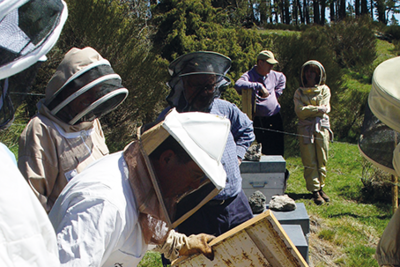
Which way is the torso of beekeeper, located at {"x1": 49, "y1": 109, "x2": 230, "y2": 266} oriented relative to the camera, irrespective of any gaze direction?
to the viewer's right

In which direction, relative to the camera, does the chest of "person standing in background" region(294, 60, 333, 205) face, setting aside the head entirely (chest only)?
toward the camera

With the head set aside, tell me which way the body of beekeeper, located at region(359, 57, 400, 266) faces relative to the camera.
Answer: to the viewer's left

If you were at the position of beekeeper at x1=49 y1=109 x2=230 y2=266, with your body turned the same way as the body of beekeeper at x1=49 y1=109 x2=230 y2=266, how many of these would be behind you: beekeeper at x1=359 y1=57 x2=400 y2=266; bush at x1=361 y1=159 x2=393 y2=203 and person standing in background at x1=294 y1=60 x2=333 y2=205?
0

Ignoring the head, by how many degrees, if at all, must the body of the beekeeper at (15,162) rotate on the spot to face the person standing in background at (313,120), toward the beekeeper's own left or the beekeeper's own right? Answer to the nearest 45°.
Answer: approximately 45° to the beekeeper's own left

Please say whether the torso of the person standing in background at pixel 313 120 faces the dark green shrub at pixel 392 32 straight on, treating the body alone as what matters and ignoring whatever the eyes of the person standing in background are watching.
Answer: no

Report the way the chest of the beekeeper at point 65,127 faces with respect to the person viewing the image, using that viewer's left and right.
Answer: facing the viewer and to the right of the viewer

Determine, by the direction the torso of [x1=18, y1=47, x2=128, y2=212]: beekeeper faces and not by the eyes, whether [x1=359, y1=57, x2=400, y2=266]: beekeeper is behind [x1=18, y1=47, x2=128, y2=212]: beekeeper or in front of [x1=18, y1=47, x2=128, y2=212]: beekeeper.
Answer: in front

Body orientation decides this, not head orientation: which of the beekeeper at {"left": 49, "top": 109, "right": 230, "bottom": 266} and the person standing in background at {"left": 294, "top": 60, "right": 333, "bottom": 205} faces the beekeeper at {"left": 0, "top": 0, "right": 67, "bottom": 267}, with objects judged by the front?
the person standing in background

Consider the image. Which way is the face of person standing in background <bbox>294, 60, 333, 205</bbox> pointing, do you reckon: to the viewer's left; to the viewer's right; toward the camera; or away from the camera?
toward the camera

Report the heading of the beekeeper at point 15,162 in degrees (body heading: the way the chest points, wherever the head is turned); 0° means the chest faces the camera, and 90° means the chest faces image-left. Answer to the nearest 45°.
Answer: approximately 270°

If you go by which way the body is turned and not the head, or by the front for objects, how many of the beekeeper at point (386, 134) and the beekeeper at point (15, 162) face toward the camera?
0

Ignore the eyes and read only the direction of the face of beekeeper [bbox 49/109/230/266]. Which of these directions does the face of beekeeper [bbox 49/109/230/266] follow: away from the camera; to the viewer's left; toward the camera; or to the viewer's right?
to the viewer's right

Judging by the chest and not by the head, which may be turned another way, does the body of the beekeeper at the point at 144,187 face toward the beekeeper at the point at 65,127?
no

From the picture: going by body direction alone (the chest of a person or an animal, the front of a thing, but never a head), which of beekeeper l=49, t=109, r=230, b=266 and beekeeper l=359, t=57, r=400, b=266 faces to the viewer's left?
beekeeper l=359, t=57, r=400, b=266
